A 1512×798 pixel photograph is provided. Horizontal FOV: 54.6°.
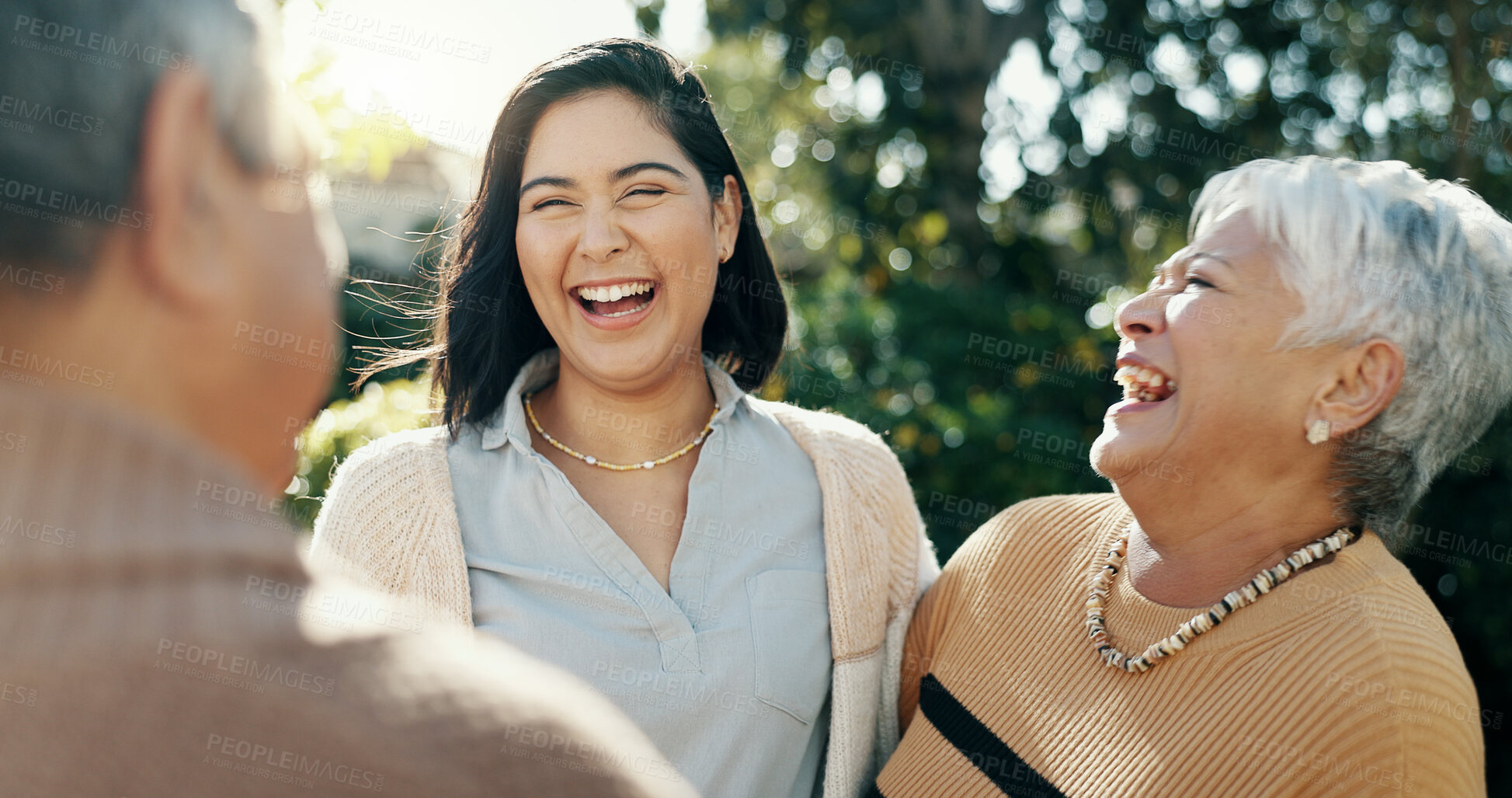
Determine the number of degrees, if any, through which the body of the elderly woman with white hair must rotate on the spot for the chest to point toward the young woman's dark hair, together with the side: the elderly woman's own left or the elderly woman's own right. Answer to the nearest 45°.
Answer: approximately 45° to the elderly woman's own right

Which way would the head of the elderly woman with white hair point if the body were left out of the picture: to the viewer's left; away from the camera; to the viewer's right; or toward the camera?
to the viewer's left

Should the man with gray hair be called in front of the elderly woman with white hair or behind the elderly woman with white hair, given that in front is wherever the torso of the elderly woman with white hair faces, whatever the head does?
in front

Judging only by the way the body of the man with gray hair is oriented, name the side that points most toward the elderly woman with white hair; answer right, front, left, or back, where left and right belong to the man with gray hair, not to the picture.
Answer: front

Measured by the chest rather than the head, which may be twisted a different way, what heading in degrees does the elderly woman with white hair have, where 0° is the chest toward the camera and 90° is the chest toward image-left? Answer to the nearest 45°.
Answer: approximately 45°

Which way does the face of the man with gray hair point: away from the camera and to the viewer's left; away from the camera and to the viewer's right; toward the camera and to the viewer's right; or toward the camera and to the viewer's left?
away from the camera and to the viewer's right

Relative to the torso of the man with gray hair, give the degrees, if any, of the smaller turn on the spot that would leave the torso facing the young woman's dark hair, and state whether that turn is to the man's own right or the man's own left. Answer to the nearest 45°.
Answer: approximately 45° to the man's own left

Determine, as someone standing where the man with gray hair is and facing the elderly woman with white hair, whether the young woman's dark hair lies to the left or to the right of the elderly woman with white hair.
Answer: left

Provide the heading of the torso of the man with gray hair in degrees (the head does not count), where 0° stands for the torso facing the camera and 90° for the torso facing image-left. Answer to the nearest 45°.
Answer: approximately 225°
